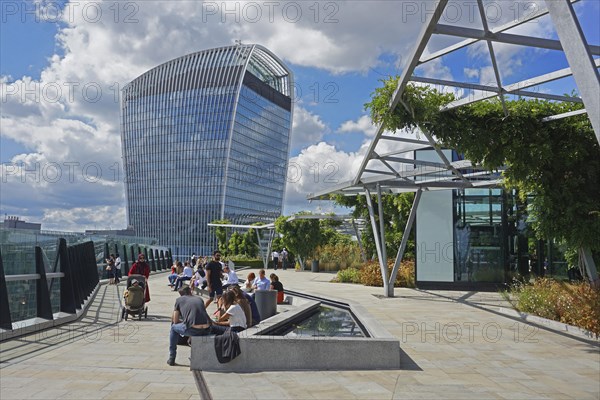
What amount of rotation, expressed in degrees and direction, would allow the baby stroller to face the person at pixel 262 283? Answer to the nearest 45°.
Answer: approximately 90° to its left

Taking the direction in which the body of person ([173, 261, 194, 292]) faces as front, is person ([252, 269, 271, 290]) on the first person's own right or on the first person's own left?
on the first person's own left

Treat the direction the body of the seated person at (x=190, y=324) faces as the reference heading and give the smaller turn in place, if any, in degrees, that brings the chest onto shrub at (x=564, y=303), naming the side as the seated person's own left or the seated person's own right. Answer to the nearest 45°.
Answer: approximately 135° to the seated person's own right

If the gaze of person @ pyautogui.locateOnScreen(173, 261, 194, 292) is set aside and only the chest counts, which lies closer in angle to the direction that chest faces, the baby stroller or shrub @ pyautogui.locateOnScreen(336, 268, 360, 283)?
the baby stroller

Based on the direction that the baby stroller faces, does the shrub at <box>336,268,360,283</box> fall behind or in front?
behind

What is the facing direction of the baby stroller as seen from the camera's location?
facing the viewer

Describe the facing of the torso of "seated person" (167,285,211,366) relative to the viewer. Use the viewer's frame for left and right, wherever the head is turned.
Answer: facing away from the viewer and to the left of the viewer
